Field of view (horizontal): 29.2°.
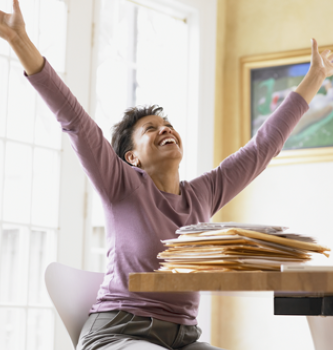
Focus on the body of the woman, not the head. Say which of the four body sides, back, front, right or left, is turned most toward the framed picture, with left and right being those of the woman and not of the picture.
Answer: left

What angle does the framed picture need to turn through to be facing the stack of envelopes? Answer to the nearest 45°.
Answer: approximately 45° to its left

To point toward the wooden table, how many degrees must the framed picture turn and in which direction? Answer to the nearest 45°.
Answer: approximately 45° to its left

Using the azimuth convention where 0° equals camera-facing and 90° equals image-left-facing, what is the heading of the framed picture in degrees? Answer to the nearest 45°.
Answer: approximately 45°

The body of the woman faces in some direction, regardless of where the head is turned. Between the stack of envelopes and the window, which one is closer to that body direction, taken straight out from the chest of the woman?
the stack of envelopes
